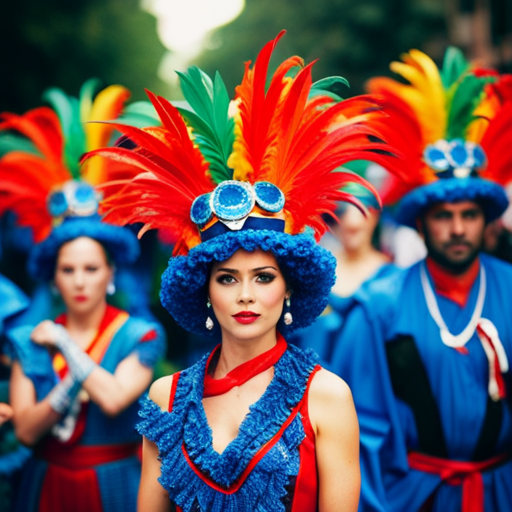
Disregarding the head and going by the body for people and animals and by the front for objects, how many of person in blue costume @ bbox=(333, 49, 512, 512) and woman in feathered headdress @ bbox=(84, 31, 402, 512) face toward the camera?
2

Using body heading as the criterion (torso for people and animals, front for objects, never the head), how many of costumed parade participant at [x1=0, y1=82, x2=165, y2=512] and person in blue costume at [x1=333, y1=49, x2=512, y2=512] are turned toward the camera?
2

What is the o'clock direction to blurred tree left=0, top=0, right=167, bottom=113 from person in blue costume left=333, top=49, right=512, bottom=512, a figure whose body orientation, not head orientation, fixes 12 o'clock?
The blurred tree is roughly at 4 o'clock from the person in blue costume.

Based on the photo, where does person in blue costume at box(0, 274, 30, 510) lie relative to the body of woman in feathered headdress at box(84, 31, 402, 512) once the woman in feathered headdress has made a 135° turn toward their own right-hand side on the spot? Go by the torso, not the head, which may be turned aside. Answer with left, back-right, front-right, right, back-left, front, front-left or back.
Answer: front

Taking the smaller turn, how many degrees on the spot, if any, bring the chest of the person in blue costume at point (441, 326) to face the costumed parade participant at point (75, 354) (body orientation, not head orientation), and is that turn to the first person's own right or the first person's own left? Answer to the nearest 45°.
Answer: approximately 90° to the first person's own right

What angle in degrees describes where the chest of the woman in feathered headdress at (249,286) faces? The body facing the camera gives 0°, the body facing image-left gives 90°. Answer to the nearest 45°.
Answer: approximately 0°

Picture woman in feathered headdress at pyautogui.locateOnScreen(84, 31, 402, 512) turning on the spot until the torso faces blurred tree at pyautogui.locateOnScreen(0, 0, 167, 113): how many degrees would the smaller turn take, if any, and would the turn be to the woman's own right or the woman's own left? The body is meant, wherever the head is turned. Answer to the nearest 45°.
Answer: approximately 135° to the woman's own right

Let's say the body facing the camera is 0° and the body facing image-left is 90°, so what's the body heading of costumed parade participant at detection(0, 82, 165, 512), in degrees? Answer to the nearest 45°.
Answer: approximately 0°

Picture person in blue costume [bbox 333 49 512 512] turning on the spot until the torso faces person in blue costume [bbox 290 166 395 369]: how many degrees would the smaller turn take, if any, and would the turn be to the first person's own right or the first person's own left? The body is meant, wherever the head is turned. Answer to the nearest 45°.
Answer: approximately 180°

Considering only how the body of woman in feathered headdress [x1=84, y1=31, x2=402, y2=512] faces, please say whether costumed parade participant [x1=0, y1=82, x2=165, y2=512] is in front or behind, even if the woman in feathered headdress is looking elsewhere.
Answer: behind
